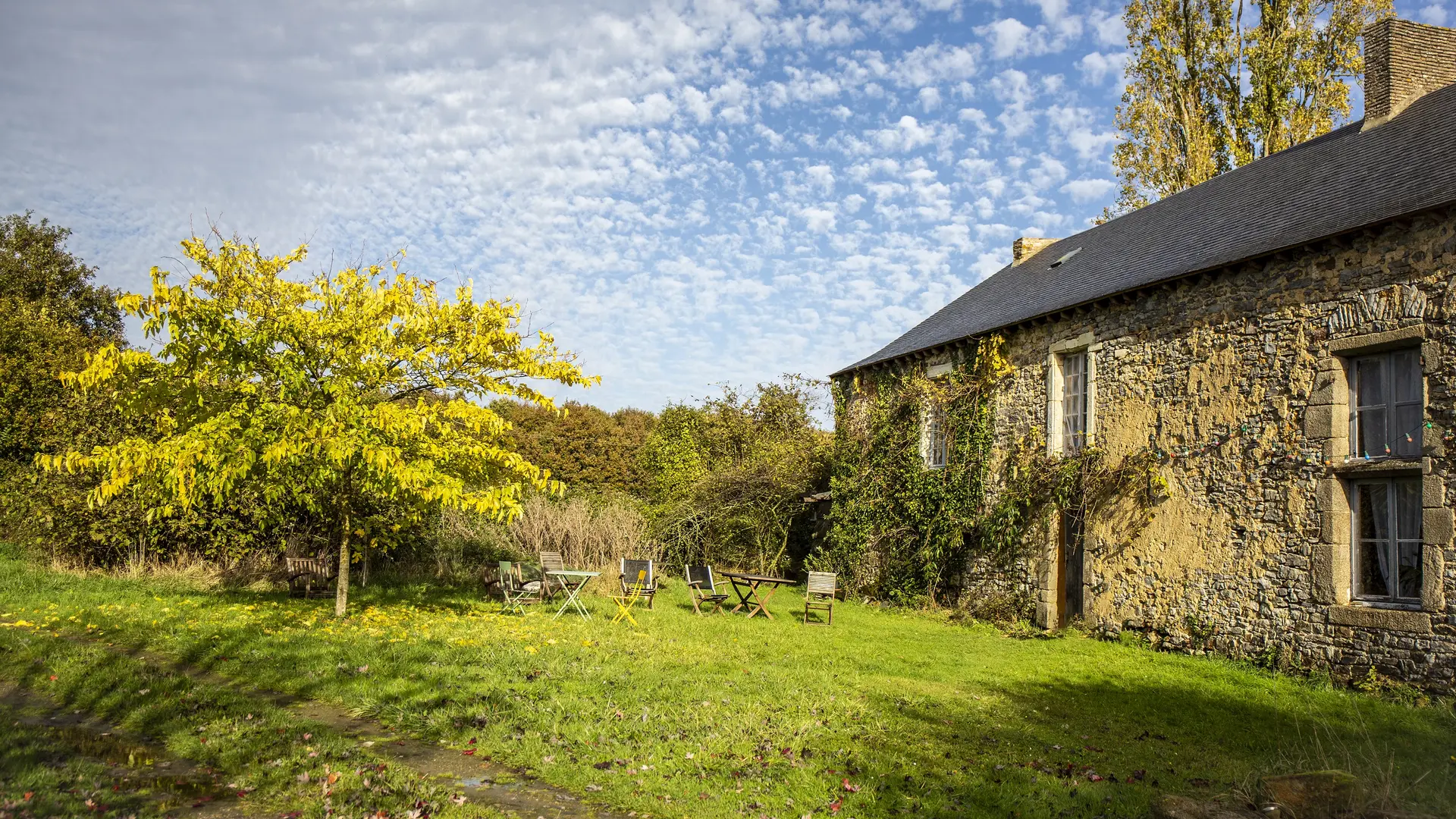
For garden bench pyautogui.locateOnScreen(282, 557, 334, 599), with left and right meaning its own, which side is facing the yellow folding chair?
left

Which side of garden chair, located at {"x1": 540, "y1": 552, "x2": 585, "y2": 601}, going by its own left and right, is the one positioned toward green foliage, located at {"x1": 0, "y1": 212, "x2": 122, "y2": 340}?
back

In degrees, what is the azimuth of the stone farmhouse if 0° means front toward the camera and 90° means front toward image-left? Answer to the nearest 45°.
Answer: approximately 45°

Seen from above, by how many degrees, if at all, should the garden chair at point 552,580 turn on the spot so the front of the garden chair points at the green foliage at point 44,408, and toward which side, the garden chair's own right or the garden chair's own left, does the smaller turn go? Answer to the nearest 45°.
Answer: approximately 180°

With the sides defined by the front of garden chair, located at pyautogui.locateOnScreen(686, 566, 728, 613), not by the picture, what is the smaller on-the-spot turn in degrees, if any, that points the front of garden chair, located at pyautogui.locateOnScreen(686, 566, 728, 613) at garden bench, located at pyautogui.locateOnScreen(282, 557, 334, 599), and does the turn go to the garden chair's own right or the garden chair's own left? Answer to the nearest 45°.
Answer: approximately 135° to the garden chair's own right

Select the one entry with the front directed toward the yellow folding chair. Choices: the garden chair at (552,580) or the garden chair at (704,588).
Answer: the garden chair at (552,580)

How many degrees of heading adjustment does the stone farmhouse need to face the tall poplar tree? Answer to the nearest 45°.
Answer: approximately 135° to its right

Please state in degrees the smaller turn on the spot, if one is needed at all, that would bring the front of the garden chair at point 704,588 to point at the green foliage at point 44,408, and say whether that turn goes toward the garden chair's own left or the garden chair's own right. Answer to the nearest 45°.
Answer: approximately 135° to the garden chair's own right
